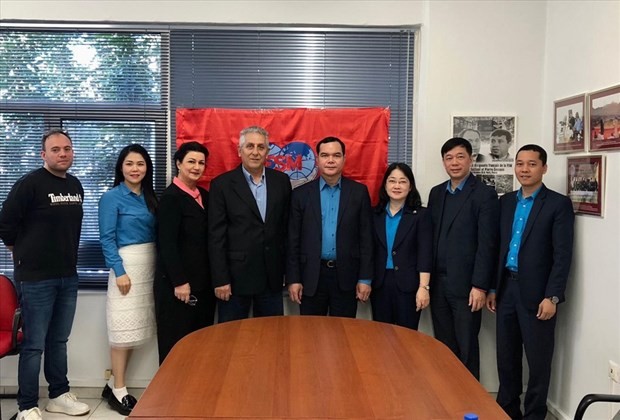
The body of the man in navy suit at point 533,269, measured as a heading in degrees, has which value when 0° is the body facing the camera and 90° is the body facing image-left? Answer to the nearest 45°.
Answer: approximately 45°

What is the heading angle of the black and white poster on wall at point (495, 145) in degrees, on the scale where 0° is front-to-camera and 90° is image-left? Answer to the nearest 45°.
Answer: approximately 0°

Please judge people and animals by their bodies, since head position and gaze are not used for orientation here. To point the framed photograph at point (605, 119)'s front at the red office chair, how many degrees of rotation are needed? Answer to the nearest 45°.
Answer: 0° — it already faces it

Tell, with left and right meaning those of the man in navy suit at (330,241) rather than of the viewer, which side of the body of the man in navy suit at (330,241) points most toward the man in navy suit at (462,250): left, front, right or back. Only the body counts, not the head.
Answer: left

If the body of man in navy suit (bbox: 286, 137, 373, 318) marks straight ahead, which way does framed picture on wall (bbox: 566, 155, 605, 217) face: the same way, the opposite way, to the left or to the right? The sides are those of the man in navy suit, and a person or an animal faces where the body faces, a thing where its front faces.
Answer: to the right

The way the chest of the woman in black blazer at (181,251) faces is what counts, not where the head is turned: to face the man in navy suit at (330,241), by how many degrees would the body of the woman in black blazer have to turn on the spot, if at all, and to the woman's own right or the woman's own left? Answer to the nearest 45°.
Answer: approximately 45° to the woman's own left

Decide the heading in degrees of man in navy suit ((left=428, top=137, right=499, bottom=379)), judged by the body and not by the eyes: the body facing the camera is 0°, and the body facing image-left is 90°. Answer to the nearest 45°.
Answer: approximately 45°

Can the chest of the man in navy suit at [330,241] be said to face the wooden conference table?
yes

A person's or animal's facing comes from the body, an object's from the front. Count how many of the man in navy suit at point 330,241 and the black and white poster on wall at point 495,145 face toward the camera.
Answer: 2

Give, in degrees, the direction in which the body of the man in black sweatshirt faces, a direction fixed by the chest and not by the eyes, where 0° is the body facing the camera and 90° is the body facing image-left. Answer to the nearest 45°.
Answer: approximately 315°
